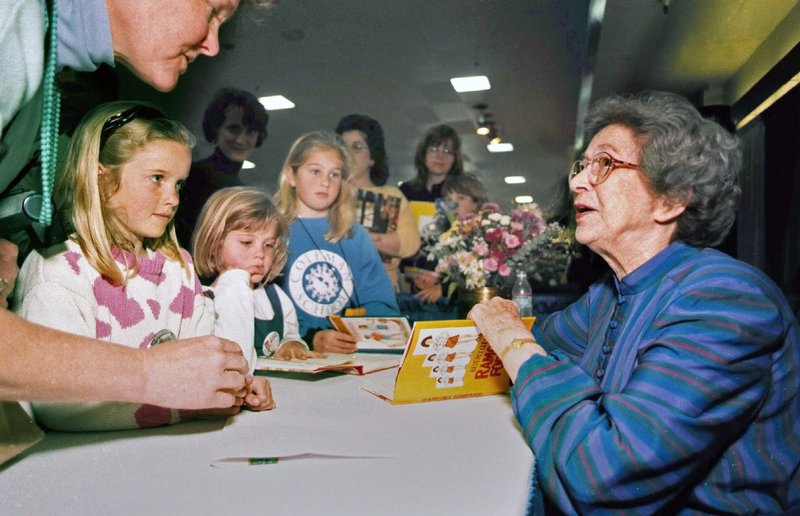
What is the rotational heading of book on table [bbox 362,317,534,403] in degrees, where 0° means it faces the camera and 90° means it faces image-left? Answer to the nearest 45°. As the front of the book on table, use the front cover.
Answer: approximately 0°

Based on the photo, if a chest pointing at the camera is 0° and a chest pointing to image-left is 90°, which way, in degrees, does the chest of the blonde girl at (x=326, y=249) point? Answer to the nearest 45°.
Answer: approximately 0°

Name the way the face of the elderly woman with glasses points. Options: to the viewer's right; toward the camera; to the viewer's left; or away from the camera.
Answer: to the viewer's left

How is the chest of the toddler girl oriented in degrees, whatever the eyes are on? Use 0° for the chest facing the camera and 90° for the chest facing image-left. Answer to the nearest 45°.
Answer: approximately 315°
